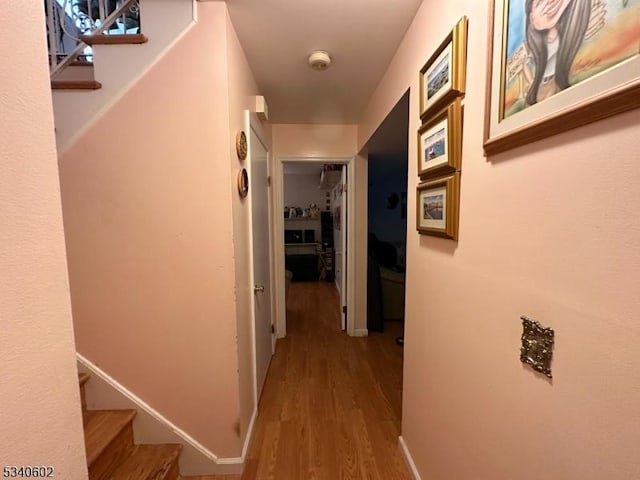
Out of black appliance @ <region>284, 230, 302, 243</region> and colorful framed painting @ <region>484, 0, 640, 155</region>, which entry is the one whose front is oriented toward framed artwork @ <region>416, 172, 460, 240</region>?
the black appliance

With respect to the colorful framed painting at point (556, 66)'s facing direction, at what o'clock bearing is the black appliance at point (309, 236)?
The black appliance is roughly at 3 o'clock from the colorful framed painting.

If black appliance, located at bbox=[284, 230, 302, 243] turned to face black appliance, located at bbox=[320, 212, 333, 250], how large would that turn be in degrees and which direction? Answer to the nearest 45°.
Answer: approximately 90° to its left

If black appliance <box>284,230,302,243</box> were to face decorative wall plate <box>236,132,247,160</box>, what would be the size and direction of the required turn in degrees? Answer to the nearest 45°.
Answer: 0° — it already faces it

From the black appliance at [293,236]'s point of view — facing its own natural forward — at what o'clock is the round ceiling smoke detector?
The round ceiling smoke detector is roughly at 12 o'clock from the black appliance.

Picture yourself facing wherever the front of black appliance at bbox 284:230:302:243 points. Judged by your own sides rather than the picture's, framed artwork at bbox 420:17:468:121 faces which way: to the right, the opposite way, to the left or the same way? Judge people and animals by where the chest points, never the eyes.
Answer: to the right

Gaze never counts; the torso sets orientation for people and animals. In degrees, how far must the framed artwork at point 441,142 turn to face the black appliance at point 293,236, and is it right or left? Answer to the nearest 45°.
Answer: approximately 90° to its right

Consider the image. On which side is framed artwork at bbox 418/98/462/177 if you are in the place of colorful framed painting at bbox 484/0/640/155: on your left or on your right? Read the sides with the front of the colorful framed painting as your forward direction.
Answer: on your right
